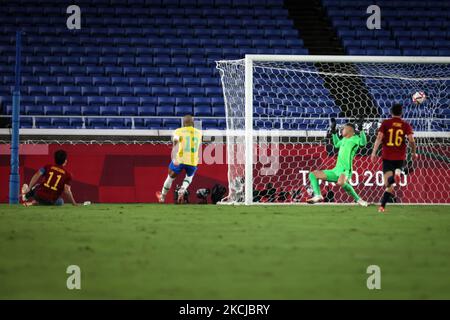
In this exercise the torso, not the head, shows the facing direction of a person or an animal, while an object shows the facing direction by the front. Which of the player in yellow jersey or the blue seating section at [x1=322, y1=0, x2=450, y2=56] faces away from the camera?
the player in yellow jersey

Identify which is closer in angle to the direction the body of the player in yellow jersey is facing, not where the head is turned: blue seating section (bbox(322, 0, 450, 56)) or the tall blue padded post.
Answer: the blue seating section

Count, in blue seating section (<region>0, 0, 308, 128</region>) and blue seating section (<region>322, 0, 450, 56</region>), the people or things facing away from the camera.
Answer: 0

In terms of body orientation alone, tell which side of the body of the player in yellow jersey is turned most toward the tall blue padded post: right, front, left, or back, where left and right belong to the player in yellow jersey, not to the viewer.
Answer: left

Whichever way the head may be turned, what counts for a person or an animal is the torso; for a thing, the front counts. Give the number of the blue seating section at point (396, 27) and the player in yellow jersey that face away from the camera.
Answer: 1

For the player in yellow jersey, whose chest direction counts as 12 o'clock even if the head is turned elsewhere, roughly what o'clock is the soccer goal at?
The soccer goal is roughly at 2 o'clock from the player in yellow jersey.

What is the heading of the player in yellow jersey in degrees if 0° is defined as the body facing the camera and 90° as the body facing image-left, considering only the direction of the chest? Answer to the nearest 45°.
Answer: approximately 180°

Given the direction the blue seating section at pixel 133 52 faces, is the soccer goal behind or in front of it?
in front

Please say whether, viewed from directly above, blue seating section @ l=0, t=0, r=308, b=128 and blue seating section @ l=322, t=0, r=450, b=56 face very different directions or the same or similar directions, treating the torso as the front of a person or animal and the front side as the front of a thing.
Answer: same or similar directions

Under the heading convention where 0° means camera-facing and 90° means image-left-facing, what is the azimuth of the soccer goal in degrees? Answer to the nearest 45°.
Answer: approximately 0°

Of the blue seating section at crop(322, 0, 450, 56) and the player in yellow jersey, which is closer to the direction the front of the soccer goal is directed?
the player in yellow jersey

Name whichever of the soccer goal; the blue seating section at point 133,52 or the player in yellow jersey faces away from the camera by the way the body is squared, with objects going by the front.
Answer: the player in yellow jersey

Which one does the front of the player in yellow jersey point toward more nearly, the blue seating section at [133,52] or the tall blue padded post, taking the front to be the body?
the blue seating section

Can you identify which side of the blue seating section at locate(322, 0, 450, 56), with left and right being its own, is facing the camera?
front

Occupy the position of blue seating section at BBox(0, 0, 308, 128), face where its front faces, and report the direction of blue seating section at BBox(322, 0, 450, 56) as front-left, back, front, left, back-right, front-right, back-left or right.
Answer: left
